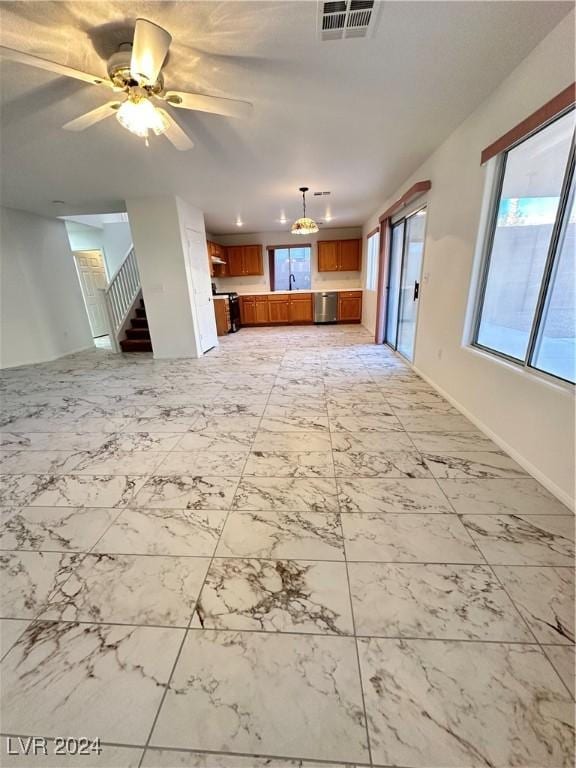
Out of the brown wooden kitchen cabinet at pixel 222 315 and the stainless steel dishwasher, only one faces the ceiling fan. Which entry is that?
the stainless steel dishwasher

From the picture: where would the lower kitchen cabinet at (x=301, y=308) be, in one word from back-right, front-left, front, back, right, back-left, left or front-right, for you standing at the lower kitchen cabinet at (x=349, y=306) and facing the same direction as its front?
right

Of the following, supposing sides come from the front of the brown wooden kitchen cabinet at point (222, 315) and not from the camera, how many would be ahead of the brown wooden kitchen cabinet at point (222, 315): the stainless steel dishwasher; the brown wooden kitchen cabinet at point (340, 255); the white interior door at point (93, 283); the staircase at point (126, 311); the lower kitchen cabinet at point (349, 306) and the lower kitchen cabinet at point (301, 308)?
4

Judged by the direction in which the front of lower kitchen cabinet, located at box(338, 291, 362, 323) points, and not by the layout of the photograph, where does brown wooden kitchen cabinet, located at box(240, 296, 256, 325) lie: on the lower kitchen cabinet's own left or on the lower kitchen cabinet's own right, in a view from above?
on the lower kitchen cabinet's own right

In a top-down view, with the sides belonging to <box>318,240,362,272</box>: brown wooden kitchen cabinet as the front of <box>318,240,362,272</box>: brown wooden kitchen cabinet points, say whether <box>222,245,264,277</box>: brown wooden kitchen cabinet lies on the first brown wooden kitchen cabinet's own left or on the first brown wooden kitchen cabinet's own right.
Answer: on the first brown wooden kitchen cabinet's own right

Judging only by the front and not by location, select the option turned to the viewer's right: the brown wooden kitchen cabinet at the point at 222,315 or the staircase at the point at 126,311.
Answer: the brown wooden kitchen cabinet

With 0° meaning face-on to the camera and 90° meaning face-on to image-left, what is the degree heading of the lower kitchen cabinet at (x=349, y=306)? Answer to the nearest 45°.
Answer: approximately 0°

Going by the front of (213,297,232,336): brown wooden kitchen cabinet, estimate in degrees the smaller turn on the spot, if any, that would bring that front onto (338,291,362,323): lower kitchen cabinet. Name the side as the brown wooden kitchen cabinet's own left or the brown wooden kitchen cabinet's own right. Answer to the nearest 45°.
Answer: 0° — it already faces it

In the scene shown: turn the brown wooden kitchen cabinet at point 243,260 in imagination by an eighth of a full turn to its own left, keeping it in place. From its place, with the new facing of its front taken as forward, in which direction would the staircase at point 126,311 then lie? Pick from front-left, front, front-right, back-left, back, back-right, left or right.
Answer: right

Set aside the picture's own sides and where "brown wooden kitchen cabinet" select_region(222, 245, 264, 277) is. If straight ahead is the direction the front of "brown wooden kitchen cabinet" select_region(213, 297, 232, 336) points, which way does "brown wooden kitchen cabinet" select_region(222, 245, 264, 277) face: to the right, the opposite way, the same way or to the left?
to the right

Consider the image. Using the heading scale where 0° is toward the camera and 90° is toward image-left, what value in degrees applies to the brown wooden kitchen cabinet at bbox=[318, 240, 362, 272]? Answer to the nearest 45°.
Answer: approximately 0°

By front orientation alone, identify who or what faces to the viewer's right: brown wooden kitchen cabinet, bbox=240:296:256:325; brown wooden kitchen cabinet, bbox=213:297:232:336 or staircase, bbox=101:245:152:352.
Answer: brown wooden kitchen cabinet, bbox=213:297:232:336
